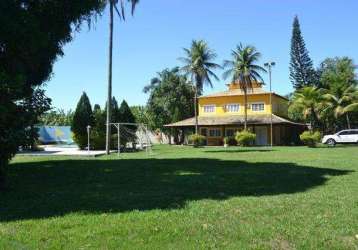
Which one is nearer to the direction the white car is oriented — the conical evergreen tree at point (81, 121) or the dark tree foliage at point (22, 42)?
the conical evergreen tree

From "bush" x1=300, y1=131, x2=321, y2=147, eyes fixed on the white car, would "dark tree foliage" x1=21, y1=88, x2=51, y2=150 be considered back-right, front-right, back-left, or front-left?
back-right

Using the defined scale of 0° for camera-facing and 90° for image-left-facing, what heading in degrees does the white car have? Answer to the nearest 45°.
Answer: approximately 90°

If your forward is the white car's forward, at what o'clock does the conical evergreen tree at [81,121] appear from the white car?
The conical evergreen tree is roughly at 11 o'clock from the white car.

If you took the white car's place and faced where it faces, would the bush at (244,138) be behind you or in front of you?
in front
